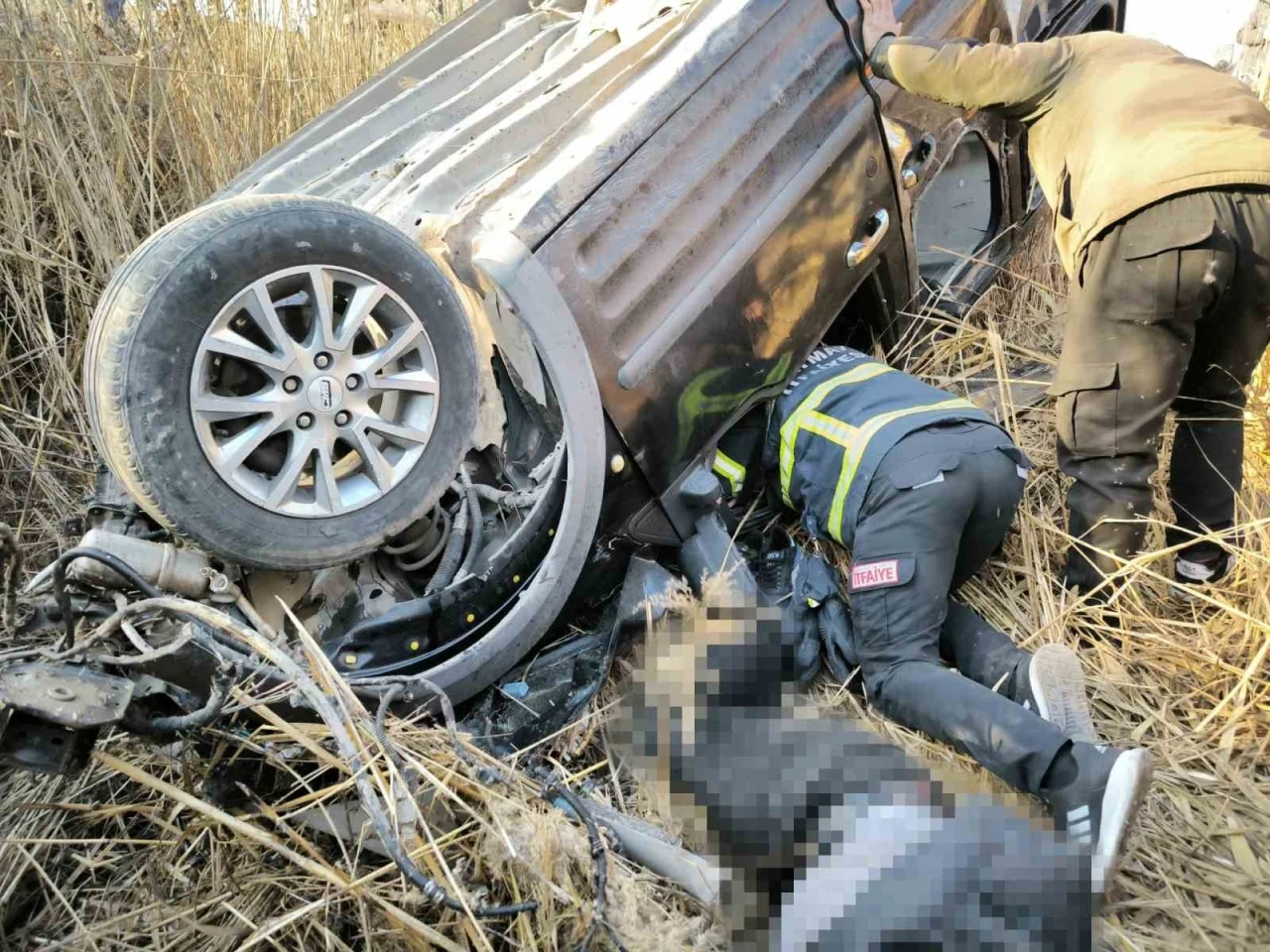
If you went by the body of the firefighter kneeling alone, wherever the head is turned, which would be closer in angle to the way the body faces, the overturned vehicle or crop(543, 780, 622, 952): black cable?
the overturned vehicle

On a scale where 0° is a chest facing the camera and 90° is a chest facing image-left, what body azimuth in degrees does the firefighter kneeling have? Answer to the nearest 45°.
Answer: approximately 135°

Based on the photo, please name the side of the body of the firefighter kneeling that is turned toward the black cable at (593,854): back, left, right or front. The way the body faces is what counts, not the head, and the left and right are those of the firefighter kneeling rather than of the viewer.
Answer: left

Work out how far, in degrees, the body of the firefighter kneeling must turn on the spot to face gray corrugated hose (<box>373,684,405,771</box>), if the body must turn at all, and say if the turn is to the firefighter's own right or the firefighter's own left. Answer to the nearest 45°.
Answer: approximately 90° to the firefighter's own left
